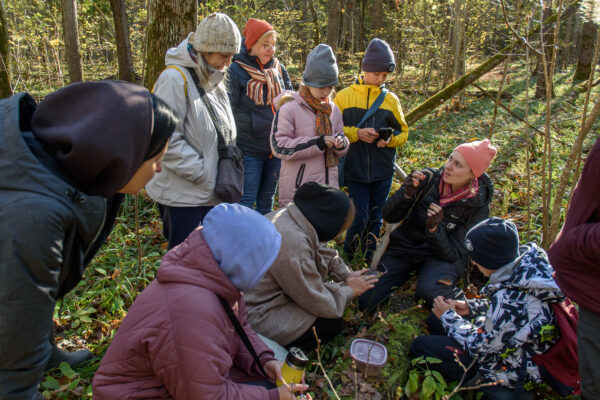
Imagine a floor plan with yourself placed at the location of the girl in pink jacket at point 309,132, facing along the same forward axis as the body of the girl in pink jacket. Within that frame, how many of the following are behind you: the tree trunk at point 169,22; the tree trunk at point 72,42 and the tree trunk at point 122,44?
3

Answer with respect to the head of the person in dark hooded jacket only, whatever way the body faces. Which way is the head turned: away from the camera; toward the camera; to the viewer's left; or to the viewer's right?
to the viewer's right

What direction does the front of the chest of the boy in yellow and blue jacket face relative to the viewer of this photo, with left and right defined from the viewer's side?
facing the viewer

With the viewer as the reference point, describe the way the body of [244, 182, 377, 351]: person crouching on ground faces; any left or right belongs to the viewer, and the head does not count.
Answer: facing to the right of the viewer

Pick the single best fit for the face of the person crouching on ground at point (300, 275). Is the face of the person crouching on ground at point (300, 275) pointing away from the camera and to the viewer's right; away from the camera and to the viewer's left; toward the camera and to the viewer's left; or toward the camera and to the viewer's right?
away from the camera and to the viewer's right

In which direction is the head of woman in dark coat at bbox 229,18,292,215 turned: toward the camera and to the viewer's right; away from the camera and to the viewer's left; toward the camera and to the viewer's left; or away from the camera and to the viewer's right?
toward the camera and to the viewer's right

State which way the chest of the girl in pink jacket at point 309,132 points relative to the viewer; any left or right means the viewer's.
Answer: facing the viewer and to the right of the viewer

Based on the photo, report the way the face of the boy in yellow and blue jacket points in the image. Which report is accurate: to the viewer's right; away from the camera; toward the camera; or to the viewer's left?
toward the camera

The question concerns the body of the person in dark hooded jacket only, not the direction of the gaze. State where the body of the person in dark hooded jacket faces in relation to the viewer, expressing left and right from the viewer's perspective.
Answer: facing to the right of the viewer

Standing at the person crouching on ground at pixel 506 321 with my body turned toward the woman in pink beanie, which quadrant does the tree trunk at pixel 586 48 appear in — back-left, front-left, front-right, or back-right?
front-right

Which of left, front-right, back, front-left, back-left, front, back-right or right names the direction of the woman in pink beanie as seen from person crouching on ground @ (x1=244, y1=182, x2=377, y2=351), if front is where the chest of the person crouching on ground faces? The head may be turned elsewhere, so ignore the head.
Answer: front-left

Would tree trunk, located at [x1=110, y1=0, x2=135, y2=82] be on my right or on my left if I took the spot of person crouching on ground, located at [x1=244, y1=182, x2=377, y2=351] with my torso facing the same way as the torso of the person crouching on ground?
on my left
